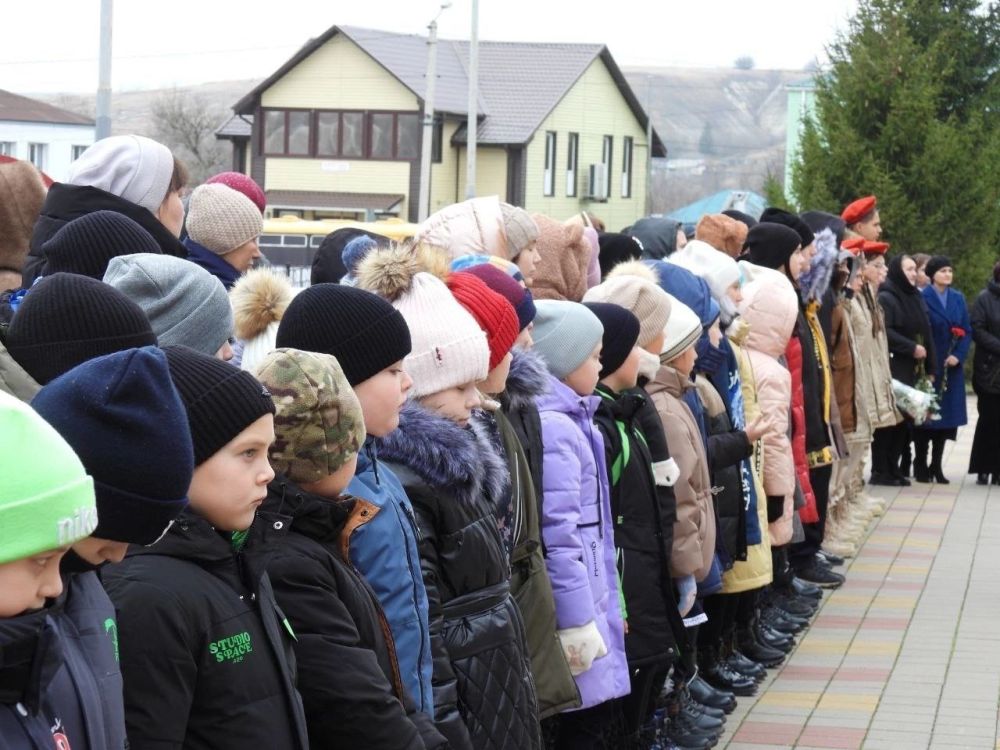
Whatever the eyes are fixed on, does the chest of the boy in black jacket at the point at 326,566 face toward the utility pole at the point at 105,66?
no

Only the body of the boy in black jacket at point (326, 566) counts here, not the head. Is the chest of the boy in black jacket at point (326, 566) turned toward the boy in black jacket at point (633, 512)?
no

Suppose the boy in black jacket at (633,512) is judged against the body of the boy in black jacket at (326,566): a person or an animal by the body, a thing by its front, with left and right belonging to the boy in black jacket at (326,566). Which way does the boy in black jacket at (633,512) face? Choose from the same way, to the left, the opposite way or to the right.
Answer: the same way

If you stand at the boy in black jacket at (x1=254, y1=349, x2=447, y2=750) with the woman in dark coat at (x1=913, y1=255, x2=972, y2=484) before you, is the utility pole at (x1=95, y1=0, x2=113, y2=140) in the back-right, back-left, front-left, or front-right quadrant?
front-left

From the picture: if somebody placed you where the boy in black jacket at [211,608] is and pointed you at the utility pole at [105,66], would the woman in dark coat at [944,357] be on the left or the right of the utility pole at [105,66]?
right

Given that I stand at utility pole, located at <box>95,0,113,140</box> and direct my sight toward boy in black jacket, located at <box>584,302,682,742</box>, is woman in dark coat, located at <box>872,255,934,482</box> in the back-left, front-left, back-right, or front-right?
front-left
